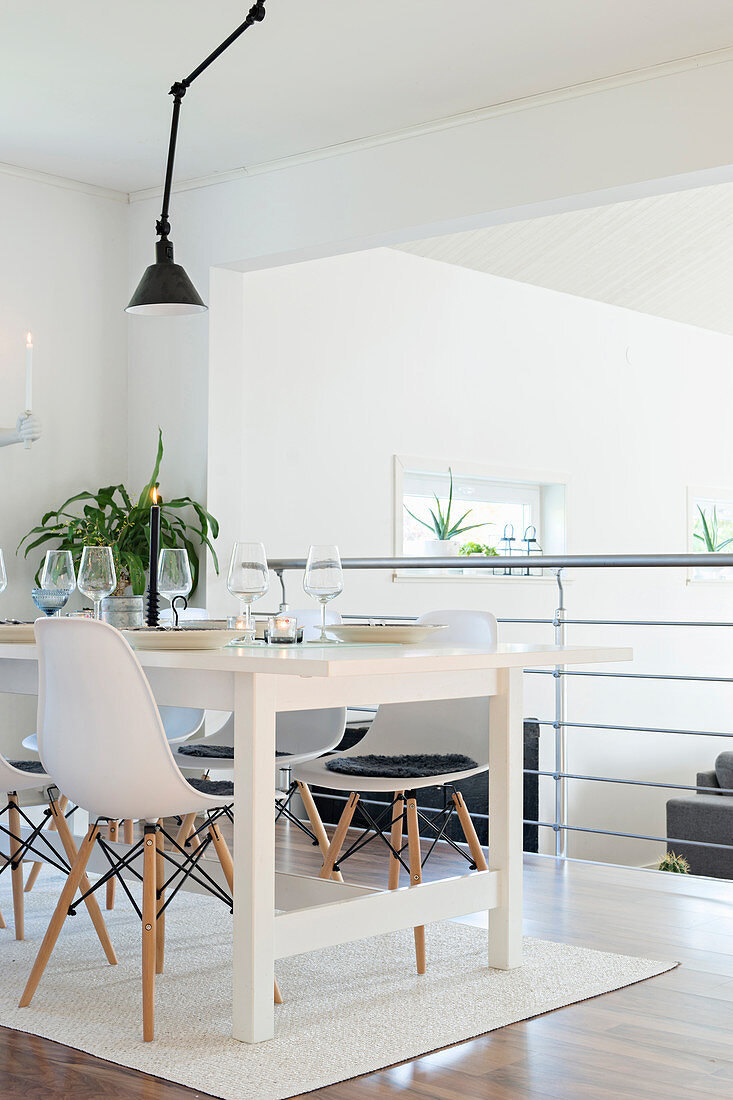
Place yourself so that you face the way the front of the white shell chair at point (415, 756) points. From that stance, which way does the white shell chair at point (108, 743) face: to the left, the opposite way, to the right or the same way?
the opposite way

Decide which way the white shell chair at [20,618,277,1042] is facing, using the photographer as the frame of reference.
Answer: facing away from the viewer and to the right of the viewer

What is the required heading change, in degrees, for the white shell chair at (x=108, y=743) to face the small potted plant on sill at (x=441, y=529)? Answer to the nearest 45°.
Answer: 0° — it already faces it

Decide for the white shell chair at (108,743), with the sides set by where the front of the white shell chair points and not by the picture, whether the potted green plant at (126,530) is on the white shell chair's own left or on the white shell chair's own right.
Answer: on the white shell chair's own left

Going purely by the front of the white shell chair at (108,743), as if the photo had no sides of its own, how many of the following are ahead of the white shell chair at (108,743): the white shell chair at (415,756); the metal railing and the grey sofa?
3

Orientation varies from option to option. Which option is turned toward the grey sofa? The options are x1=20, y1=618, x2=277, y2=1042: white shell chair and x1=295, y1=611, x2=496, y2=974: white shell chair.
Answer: x1=20, y1=618, x2=277, y2=1042: white shell chair

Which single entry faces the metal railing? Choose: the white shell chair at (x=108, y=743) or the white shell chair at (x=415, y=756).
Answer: the white shell chair at (x=108, y=743)

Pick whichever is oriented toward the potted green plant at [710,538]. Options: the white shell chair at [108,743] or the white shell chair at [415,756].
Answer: the white shell chair at [108,743]

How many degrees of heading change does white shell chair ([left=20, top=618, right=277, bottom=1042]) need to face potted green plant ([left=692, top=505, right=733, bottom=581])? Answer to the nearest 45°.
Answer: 0° — it already faces it

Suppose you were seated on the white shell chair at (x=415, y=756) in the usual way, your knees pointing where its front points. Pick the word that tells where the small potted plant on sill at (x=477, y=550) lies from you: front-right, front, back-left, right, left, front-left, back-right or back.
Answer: back-right
